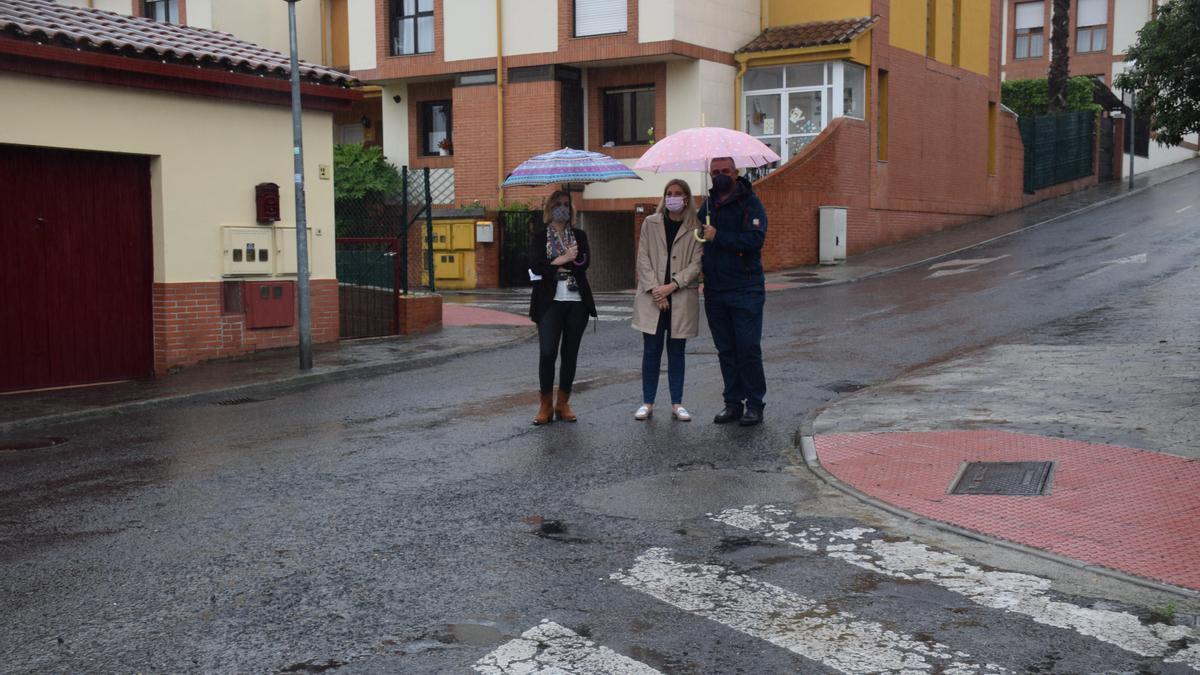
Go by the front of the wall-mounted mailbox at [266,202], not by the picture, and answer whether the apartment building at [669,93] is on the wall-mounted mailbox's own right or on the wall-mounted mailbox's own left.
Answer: on the wall-mounted mailbox's own left

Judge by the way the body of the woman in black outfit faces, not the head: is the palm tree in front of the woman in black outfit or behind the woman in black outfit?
behind

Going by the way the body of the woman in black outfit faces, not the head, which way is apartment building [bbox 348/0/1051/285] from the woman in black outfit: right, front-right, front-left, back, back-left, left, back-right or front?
back

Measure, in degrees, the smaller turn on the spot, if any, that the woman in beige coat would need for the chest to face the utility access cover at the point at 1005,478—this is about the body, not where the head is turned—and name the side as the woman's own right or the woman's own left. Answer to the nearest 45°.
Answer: approximately 45° to the woman's own left

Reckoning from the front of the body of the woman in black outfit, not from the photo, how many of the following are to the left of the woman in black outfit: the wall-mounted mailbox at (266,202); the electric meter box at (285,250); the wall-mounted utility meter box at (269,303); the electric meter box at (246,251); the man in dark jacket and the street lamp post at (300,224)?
1

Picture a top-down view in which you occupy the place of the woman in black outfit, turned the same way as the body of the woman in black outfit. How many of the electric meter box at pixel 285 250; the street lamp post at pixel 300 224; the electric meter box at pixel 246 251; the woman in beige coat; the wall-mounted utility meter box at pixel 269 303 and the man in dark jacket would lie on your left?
2

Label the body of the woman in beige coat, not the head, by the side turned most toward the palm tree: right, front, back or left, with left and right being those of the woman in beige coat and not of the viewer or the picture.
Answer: back

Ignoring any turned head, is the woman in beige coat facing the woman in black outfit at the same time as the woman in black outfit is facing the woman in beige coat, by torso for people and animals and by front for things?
no

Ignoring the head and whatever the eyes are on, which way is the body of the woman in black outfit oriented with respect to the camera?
toward the camera

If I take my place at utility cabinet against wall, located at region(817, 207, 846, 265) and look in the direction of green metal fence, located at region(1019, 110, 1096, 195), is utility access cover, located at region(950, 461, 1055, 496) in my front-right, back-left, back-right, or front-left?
back-right

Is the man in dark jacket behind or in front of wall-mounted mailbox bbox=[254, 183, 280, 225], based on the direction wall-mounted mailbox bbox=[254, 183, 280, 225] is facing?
in front

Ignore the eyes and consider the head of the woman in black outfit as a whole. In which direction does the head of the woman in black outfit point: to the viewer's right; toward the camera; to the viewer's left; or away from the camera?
toward the camera

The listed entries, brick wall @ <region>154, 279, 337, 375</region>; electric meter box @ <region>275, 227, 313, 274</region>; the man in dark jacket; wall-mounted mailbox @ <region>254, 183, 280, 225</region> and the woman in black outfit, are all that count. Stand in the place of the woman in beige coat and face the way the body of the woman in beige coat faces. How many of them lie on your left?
1

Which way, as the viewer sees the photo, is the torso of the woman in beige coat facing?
toward the camera

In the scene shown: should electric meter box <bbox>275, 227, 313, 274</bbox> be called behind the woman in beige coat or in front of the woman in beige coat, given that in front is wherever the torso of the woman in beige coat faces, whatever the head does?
behind

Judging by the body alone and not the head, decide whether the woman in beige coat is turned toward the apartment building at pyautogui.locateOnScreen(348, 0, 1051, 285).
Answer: no

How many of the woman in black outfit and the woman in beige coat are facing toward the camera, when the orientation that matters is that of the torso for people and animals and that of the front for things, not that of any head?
2

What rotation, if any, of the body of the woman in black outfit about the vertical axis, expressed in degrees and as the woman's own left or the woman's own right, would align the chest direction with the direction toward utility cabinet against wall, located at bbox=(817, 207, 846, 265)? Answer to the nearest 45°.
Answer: approximately 180°
